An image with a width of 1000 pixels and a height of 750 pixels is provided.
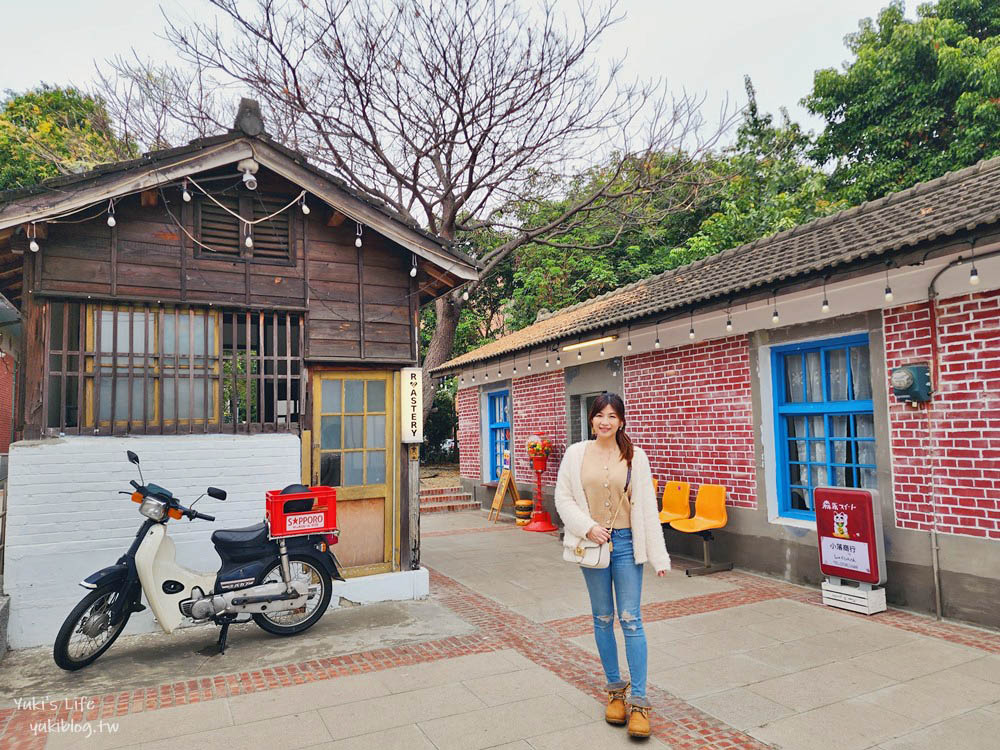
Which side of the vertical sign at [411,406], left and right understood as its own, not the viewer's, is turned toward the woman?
front

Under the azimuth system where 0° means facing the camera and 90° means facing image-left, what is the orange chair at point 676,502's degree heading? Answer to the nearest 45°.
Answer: approximately 45°

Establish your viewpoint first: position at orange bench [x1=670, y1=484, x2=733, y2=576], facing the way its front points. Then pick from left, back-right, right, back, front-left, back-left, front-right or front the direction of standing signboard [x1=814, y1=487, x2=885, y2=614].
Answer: left

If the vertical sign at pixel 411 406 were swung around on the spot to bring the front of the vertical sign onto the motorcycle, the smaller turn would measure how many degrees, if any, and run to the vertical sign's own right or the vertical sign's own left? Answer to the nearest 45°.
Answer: approximately 45° to the vertical sign's own right

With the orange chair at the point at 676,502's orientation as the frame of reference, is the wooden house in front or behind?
in front

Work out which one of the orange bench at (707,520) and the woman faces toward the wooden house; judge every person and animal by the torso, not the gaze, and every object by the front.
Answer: the orange bench

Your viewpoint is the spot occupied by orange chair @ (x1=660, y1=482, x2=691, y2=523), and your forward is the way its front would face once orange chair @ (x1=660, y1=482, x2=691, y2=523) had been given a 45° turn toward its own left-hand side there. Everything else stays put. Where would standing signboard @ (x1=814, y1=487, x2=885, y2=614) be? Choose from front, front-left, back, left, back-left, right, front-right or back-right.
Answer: front-left

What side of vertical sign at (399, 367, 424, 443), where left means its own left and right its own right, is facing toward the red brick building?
left

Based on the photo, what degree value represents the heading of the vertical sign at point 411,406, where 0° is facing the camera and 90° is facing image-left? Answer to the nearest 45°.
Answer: approximately 0°

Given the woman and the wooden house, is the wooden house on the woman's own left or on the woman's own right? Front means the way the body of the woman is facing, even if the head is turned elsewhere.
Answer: on the woman's own right

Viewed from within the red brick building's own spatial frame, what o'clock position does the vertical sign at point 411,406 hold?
The vertical sign is roughly at 1 o'clock from the red brick building.
